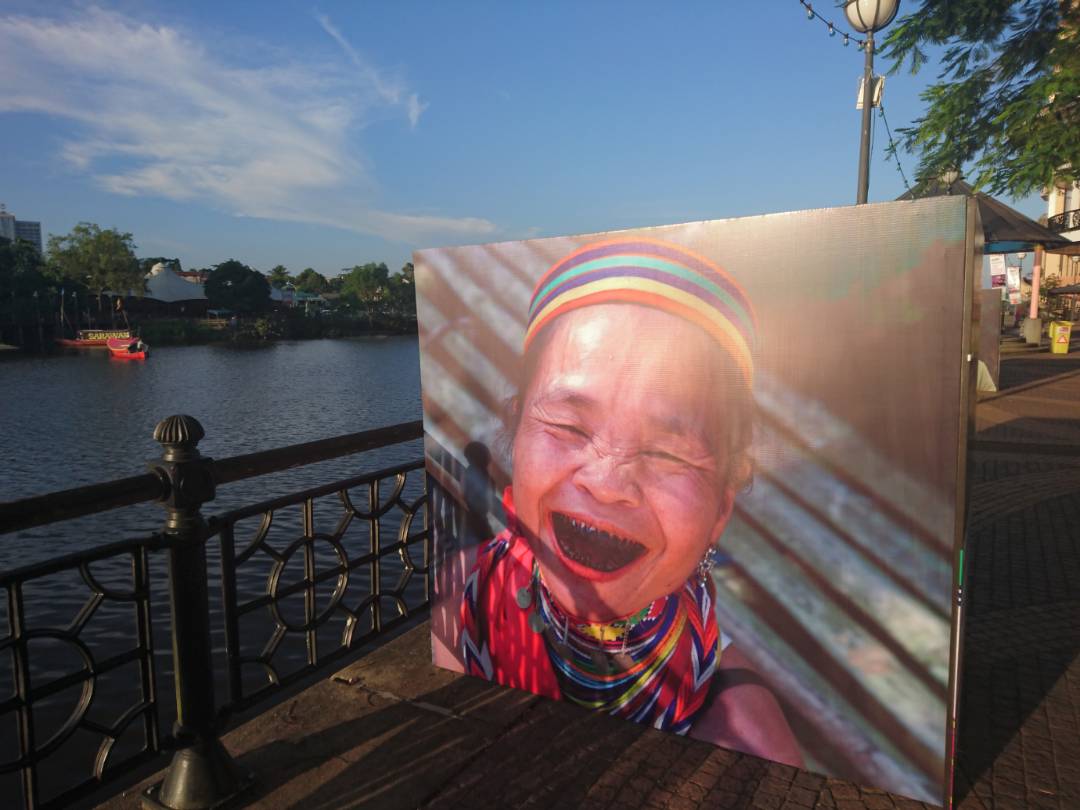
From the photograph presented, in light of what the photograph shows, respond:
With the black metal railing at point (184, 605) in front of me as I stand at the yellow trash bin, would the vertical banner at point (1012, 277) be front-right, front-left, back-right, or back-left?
back-right

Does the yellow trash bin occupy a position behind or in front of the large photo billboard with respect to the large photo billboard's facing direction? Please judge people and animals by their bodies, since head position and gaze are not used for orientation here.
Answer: behind

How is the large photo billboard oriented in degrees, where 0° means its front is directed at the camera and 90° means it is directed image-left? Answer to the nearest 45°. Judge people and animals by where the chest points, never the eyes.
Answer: approximately 45°

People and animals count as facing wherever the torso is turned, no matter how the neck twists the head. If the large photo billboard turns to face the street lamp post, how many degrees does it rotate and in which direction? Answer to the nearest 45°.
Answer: approximately 135° to its right

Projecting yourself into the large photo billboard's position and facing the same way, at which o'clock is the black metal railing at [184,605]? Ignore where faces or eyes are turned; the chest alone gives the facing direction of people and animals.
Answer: The black metal railing is roughly at 1 o'clock from the large photo billboard.

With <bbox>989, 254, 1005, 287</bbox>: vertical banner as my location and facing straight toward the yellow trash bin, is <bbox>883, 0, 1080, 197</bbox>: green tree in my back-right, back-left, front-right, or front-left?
front-right

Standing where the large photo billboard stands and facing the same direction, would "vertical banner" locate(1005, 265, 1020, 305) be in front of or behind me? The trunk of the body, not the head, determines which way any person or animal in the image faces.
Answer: behind

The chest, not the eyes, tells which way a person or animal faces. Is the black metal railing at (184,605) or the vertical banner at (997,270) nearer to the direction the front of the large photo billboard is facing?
the black metal railing

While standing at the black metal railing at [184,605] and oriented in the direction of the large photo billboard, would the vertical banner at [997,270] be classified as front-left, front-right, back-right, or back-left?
front-left

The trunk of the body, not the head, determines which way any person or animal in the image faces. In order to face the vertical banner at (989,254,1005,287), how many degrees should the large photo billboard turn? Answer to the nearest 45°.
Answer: approximately 135° to its right
